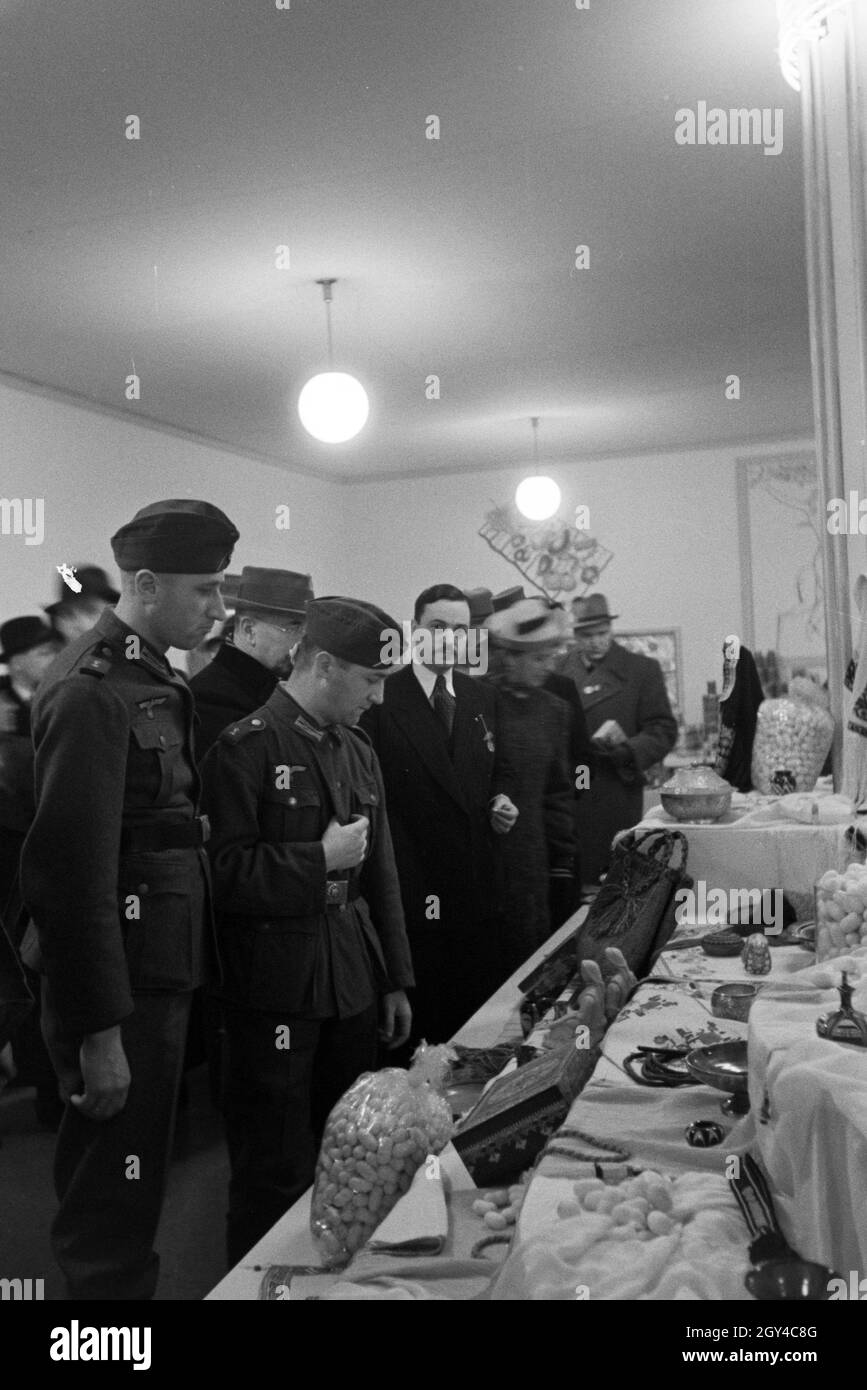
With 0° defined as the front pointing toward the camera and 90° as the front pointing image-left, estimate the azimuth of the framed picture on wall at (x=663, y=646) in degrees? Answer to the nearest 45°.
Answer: approximately 0°

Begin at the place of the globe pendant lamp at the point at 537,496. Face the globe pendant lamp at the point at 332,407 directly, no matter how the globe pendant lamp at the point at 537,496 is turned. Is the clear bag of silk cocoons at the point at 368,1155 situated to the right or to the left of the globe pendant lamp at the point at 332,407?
left

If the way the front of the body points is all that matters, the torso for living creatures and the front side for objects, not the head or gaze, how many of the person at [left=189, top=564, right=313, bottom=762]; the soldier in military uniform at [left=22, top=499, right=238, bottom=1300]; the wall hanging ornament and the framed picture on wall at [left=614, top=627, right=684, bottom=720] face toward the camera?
2

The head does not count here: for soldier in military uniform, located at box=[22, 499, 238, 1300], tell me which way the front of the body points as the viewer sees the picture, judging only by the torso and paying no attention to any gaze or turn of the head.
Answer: to the viewer's right

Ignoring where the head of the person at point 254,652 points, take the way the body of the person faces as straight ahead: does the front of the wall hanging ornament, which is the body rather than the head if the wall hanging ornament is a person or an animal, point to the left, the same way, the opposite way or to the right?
to the right

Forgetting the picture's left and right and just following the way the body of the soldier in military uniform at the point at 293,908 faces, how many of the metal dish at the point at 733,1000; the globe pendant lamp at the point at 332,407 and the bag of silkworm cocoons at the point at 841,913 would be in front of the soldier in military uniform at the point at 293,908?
2

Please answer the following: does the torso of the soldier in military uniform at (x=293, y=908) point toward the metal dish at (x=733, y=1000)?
yes

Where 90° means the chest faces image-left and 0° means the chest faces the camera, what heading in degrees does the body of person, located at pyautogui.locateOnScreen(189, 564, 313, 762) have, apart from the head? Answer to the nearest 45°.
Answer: approximately 270°
